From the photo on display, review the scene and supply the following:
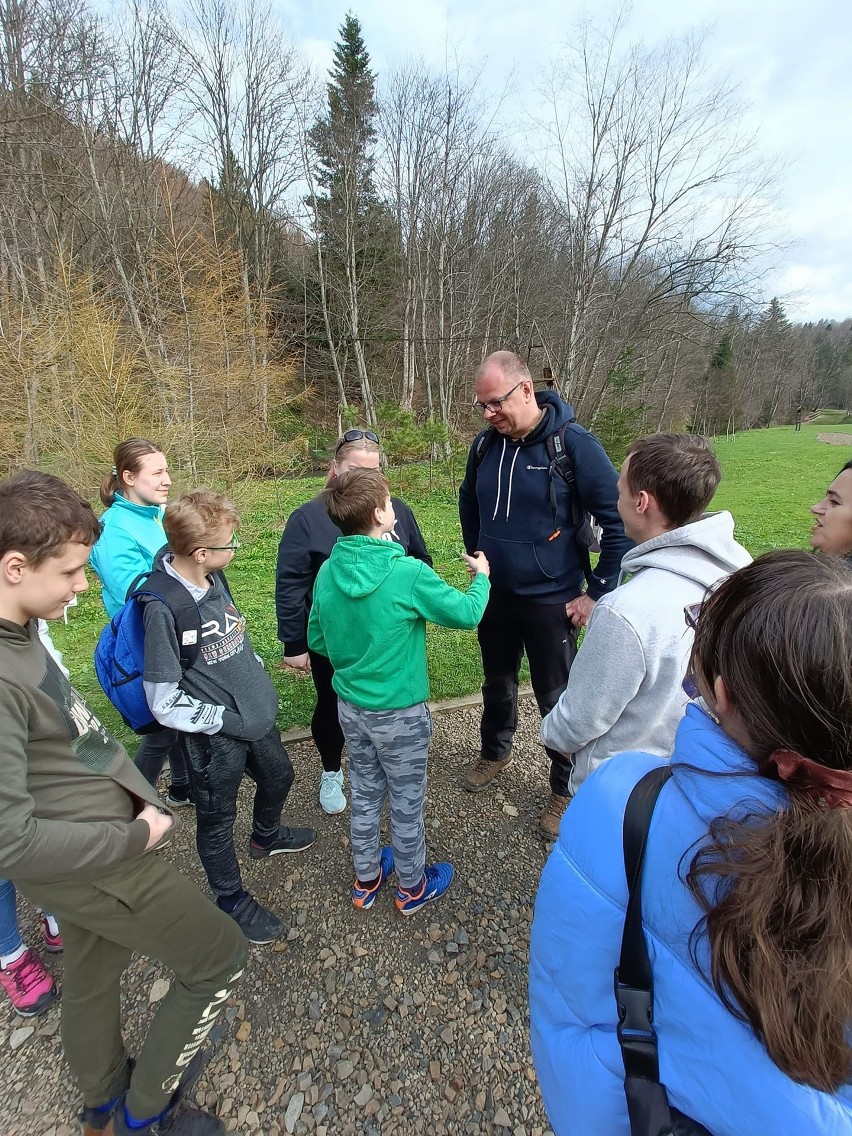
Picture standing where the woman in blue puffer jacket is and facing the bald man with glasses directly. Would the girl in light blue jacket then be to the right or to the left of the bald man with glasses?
left

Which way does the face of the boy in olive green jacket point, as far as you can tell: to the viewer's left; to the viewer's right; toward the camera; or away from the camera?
to the viewer's right

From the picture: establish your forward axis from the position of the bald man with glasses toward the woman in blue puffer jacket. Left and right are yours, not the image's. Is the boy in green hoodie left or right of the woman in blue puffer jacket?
right

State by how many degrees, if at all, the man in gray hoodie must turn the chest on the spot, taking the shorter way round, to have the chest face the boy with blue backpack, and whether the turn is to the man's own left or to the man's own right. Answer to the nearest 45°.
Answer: approximately 45° to the man's own left

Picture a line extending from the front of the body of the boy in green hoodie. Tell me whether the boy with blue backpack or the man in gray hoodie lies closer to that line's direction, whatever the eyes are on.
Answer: the man in gray hoodie

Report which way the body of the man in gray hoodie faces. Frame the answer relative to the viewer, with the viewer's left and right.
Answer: facing away from the viewer and to the left of the viewer

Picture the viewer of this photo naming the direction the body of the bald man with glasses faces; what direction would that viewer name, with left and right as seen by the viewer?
facing the viewer and to the left of the viewer

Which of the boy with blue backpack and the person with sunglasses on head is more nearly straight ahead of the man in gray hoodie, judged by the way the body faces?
the person with sunglasses on head

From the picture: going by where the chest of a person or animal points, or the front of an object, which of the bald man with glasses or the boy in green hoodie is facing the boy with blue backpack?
the bald man with glasses

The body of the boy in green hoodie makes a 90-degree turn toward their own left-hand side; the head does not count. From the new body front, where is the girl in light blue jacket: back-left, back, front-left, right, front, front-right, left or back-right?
front

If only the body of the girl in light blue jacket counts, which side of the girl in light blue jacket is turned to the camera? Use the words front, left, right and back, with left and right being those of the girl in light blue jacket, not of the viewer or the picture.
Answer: right

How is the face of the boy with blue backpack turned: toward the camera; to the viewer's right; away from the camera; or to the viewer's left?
to the viewer's right

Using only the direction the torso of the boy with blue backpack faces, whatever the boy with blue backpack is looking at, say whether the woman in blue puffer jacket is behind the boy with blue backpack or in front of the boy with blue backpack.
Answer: in front

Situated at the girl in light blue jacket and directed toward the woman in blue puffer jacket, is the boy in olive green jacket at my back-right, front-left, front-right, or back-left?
front-right

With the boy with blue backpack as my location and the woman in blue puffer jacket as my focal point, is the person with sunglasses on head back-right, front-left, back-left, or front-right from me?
back-left

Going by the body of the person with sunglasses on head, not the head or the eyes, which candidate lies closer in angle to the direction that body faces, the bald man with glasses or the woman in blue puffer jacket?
the woman in blue puffer jacket

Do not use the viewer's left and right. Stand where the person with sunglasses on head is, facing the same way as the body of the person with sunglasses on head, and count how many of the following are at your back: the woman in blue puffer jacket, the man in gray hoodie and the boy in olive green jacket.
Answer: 0

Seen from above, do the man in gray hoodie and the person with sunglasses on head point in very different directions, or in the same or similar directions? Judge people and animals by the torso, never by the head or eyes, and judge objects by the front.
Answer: very different directions

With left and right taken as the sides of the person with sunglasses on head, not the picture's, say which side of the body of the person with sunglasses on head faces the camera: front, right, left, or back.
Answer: front

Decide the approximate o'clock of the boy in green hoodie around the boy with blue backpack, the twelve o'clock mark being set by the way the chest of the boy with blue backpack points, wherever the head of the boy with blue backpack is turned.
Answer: The boy in green hoodie is roughly at 11 o'clock from the boy with blue backpack.
